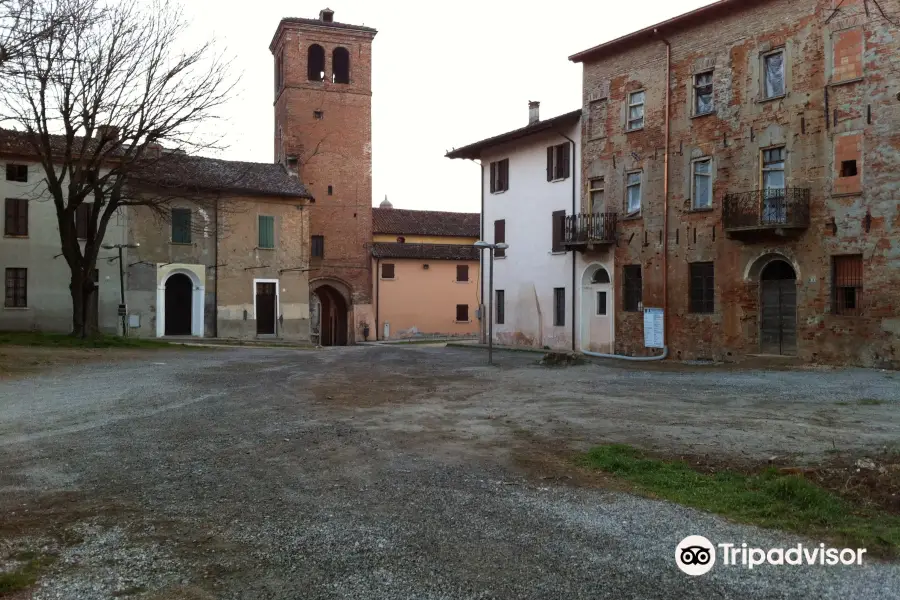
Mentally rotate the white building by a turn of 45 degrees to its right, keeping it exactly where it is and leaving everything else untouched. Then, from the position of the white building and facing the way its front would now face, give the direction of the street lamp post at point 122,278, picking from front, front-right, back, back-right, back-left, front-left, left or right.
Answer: front

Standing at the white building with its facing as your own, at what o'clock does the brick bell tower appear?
The brick bell tower is roughly at 3 o'clock from the white building.

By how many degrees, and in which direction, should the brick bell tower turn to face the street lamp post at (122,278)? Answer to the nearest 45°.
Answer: approximately 45° to its right

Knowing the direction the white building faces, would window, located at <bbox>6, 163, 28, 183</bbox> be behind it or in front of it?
in front

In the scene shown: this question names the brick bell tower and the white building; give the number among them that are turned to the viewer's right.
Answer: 0

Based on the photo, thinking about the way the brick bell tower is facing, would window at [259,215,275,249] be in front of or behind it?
in front

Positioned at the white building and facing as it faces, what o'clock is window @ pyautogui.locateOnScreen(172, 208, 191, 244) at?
The window is roughly at 2 o'clock from the white building.

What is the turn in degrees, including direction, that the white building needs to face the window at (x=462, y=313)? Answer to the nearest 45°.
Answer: approximately 135° to its right

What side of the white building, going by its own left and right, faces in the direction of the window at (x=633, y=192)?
left

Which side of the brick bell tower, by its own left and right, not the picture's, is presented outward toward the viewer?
front

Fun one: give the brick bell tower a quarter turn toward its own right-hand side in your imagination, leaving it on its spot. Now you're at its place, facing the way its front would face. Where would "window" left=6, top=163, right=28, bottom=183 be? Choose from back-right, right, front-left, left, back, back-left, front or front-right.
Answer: front-left

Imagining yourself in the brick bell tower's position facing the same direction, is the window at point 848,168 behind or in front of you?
in front

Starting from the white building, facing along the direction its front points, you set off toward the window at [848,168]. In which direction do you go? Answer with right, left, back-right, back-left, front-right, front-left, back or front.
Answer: left

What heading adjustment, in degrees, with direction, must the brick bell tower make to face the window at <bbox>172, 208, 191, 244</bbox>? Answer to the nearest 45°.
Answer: approximately 45° to its right
